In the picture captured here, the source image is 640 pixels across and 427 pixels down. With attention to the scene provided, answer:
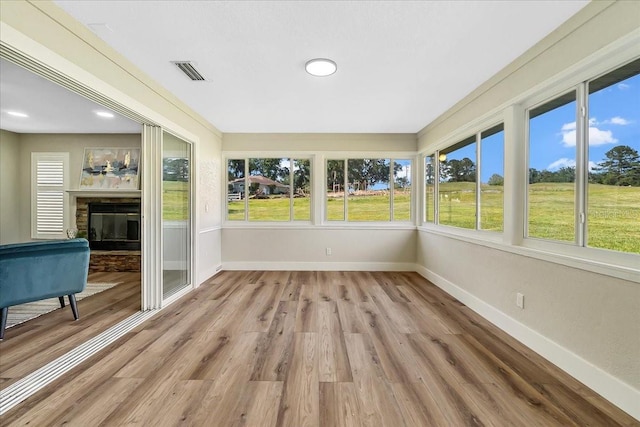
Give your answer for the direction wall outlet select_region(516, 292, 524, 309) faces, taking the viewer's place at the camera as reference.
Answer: facing the viewer and to the left of the viewer

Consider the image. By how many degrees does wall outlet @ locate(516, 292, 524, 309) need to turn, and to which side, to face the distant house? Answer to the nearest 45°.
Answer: approximately 45° to its right

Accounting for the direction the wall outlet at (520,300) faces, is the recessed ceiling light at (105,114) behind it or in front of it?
in front

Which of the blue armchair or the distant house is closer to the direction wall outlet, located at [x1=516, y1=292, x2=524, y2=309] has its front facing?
the blue armchair

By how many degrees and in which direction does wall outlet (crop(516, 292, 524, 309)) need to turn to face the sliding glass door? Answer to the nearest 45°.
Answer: approximately 45° to its right

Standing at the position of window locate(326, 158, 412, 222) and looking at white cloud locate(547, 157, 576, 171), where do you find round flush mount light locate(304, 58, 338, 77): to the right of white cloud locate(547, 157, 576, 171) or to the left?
right

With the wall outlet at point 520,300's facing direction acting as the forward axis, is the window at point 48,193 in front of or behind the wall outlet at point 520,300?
in front

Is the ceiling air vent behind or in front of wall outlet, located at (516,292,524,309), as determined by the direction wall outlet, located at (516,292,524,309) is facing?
in front

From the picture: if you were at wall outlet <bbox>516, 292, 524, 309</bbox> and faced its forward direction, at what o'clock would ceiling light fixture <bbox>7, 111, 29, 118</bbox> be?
The ceiling light fixture is roughly at 1 o'clock from the wall outlet.

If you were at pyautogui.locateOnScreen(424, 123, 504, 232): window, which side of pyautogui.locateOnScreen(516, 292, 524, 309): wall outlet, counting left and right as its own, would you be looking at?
right

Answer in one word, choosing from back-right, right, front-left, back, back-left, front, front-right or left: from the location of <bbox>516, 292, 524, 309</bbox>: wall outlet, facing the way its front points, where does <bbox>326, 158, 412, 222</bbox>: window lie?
right

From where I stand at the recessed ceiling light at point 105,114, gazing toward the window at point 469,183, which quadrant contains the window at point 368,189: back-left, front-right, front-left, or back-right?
front-left

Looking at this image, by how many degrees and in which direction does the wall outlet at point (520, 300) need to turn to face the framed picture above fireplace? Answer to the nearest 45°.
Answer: approximately 45° to its right
